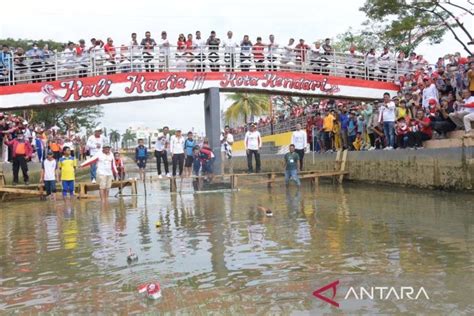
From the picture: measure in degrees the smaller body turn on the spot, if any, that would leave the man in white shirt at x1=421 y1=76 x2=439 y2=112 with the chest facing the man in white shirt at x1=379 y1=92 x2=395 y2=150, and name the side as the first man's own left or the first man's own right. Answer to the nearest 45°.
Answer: approximately 90° to the first man's own right

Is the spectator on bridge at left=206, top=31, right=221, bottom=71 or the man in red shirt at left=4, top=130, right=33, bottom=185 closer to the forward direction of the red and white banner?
the man in red shirt

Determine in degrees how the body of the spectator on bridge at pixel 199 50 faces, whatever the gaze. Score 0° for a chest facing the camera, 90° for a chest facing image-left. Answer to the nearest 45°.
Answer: approximately 0°

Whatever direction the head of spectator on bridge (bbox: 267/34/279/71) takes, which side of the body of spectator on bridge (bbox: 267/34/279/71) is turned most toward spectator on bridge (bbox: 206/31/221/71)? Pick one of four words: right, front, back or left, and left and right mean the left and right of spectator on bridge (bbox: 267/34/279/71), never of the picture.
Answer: right

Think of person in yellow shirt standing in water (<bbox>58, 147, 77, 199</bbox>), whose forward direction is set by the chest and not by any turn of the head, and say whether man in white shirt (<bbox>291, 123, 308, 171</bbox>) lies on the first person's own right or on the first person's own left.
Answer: on the first person's own left

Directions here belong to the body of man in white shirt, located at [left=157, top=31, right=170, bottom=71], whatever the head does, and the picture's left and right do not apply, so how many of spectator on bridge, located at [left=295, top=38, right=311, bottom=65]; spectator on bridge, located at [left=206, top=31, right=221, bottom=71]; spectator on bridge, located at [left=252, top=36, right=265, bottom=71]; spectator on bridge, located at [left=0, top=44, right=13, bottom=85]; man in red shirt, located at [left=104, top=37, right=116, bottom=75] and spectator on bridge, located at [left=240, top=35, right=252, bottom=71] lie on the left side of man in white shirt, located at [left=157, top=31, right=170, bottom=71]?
4

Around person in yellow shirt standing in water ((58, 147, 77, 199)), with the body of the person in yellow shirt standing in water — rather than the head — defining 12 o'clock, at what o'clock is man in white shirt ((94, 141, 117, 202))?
The man in white shirt is roughly at 10 o'clock from the person in yellow shirt standing in water.
